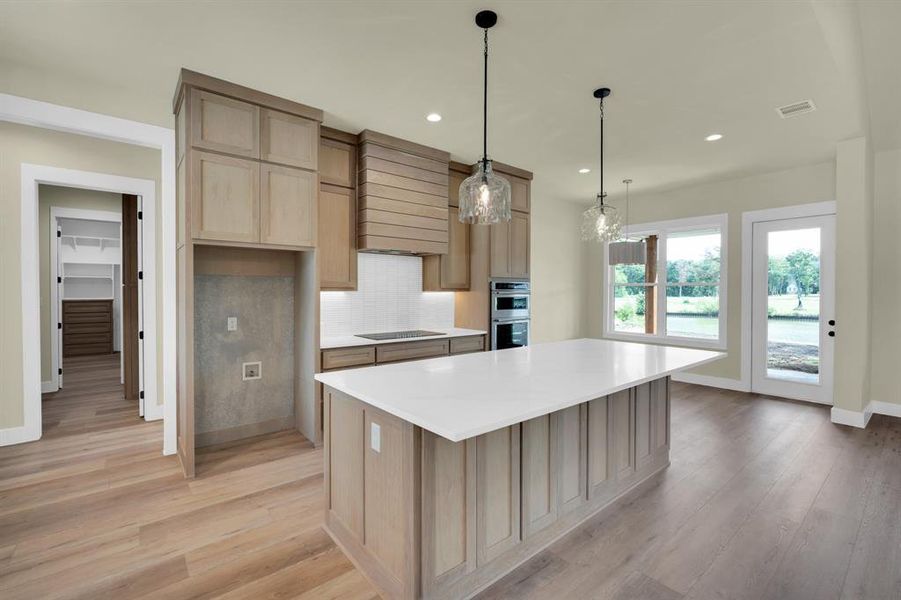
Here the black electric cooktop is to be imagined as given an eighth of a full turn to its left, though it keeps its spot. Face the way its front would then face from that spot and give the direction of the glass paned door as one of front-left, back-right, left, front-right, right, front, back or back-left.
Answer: front

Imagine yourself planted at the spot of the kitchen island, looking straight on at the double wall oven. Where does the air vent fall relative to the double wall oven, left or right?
right

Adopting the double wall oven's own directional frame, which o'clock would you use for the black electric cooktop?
The black electric cooktop is roughly at 3 o'clock from the double wall oven.

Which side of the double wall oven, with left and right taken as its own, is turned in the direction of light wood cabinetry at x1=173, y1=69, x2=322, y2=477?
right

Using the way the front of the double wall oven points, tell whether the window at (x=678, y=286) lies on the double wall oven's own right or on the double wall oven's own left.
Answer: on the double wall oven's own left

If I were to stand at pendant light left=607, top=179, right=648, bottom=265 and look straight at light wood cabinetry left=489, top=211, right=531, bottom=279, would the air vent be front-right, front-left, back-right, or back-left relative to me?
back-left

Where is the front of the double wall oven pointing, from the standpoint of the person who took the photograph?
facing the viewer and to the right of the viewer

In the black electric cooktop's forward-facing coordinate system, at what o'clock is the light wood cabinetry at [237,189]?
The light wood cabinetry is roughly at 3 o'clock from the black electric cooktop.

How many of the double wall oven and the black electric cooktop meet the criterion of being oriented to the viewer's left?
0
